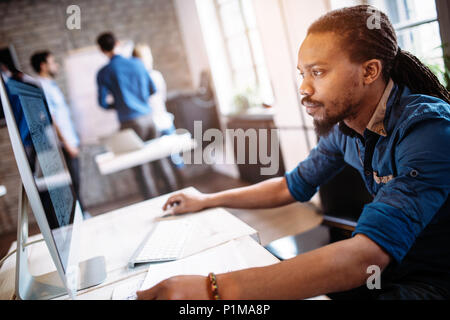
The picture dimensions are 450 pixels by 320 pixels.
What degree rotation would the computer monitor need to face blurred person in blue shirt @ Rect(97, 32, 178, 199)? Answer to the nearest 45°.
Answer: approximately 90° to its left

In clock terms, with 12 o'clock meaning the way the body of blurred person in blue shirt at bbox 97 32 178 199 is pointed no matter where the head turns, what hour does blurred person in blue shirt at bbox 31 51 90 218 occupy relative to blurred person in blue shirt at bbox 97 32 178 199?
blurred person in blue shirt at bbox 31 51 90 218 is roughly at 10 o'clock from blurred person in blue shirt at bbox 97 32 178 199.

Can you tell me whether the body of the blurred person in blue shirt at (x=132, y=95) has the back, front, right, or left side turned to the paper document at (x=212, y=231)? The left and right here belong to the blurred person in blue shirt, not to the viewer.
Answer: back

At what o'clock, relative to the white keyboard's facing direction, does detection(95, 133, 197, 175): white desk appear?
The white desk is roughly at 9 o'clock from the white keyboard.

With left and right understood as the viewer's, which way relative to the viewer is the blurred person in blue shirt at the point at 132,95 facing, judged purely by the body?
facing away from the viewer

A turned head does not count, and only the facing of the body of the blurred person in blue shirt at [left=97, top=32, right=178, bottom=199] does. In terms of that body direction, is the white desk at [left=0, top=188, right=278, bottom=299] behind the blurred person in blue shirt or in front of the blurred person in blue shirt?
behind

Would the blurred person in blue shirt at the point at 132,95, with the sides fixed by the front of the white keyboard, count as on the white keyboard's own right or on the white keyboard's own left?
on the white keyboard's own left

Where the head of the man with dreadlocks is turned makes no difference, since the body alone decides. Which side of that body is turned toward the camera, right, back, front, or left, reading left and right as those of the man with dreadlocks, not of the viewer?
left

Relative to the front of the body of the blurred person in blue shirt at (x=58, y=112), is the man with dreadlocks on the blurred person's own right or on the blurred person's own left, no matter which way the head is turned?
on the blurred person's own right

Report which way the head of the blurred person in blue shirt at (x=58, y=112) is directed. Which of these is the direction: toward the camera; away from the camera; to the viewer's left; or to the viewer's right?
to the viewer's right

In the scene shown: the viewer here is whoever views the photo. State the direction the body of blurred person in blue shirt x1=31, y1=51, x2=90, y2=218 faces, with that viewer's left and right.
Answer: facing to the right of the viewer

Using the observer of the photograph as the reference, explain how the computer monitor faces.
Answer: facing to the right of the viewer

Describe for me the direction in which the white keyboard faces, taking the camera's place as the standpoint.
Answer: facing to the right of the viewer
